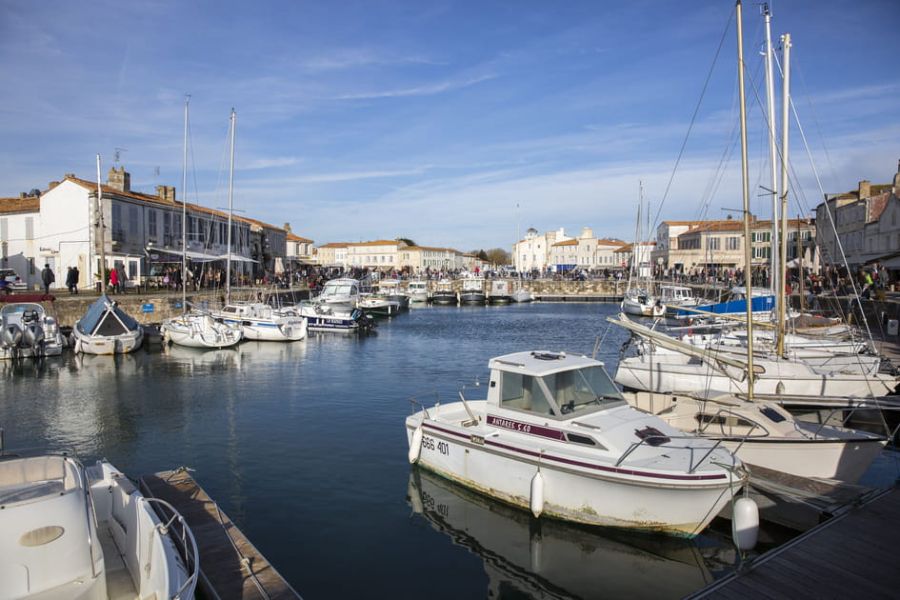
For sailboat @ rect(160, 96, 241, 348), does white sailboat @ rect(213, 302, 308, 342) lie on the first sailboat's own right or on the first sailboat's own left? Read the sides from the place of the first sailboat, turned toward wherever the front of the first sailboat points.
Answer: on the first sailboat's own right

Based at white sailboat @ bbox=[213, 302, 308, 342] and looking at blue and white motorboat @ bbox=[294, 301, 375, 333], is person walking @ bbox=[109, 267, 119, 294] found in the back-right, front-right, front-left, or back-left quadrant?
back-left

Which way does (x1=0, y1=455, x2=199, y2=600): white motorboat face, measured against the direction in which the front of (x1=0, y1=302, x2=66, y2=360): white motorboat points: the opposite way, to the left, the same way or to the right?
the opposite way

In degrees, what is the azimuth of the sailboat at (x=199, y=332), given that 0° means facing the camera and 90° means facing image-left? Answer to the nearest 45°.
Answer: approximately 135°

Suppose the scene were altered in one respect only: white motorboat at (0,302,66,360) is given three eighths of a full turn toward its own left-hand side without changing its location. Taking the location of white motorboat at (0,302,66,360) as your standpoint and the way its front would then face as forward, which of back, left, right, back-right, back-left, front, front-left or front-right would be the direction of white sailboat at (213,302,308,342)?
back-left

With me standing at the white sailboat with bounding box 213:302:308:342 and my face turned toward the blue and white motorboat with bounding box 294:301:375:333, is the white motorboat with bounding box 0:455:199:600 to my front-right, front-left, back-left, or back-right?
back-right

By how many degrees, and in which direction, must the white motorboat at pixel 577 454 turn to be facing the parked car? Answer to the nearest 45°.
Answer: approximately 180°

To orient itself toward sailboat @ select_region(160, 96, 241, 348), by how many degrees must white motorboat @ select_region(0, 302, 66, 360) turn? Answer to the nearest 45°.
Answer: approximately 90° to its right

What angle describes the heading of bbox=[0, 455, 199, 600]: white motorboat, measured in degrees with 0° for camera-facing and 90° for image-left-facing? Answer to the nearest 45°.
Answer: approximately 0°

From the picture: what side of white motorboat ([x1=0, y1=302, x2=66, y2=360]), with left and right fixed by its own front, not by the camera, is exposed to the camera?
back

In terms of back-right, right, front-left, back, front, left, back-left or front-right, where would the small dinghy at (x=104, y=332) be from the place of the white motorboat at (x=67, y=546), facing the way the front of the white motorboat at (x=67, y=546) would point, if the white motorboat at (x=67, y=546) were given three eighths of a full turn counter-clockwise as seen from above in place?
front-left

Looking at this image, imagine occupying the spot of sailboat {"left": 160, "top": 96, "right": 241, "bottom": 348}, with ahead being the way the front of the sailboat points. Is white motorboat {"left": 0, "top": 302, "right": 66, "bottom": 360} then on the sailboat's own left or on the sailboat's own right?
on the sailboat's own left

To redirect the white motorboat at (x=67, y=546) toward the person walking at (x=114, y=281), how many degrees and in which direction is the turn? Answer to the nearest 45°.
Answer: approximately 180°

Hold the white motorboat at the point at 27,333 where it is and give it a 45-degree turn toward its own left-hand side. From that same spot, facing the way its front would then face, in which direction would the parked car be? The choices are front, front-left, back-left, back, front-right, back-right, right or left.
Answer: front-right

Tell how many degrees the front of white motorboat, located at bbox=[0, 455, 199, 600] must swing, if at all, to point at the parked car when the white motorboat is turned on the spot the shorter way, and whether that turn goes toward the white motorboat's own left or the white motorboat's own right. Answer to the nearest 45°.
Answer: approximately 180°

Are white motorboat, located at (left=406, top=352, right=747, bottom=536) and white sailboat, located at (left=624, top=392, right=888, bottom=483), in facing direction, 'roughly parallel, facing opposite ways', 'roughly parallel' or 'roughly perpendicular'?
roughly parallel
